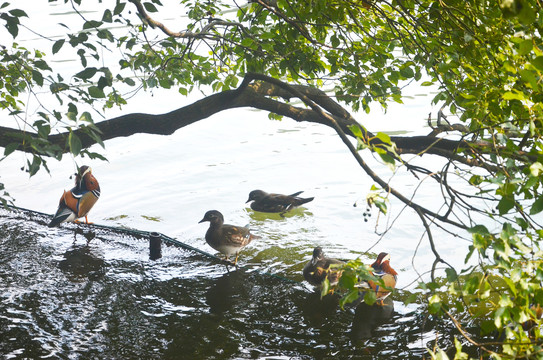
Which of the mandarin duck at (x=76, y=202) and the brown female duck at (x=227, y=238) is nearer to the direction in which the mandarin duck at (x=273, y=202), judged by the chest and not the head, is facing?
the mandarin duck

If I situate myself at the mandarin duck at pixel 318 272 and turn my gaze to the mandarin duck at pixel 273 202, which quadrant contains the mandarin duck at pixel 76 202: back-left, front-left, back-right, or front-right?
front-left

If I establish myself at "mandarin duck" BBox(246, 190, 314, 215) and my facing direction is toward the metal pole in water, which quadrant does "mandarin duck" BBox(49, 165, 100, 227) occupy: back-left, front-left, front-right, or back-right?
front-right

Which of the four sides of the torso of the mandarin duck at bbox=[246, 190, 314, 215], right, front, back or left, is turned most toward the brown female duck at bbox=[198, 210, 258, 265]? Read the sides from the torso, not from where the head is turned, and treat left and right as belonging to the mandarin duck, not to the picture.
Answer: left

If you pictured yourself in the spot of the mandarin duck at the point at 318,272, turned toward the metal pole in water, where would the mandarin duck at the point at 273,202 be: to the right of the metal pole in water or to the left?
right

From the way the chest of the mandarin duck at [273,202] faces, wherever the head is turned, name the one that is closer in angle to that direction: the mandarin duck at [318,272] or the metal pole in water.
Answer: the metal pole in water

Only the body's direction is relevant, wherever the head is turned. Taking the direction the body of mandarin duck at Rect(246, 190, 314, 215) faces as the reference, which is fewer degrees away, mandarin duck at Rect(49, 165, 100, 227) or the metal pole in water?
the mandarin duck

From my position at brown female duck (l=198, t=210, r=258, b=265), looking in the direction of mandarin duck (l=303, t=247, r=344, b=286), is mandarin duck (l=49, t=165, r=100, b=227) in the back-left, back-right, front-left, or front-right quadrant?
back-right

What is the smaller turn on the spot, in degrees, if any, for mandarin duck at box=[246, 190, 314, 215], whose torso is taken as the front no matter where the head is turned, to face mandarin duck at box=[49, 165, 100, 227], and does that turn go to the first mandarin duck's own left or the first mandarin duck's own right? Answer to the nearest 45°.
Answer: approximately 45° to the first mandarin duck's own left

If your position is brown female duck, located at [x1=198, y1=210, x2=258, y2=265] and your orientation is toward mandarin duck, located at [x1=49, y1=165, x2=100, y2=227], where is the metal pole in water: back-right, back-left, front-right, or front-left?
front-left

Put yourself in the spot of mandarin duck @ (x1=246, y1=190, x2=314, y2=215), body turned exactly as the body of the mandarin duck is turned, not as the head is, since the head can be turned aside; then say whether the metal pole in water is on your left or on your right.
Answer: on your left

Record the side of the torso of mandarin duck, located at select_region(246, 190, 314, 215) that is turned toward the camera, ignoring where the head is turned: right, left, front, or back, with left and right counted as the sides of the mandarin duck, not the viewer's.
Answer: left

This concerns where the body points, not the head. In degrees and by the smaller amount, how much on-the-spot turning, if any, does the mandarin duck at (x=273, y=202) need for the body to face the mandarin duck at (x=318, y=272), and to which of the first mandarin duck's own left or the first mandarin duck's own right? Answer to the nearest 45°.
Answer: approximately 90° to the first mandarin duck's own left
